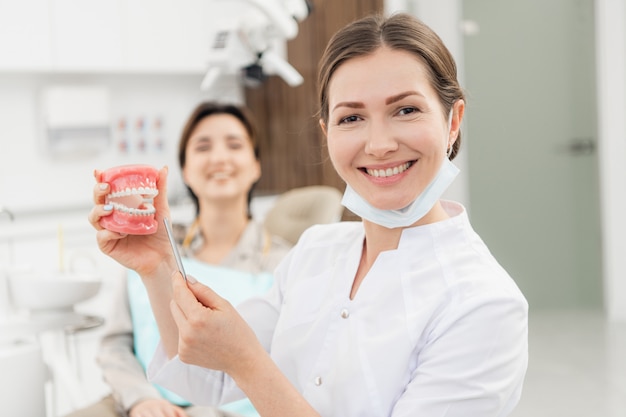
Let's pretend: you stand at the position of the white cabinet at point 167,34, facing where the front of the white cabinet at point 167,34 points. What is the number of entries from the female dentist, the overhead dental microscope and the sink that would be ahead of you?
3

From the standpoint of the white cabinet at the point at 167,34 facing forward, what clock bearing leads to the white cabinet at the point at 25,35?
the white cabinet at the point at 25,35 is roughly at 2 o'clock from the white cabinet at the point at 167,34.

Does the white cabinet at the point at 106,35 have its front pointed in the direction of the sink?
yes

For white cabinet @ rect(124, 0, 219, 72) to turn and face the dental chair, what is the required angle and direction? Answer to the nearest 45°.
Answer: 0° — it already faces it

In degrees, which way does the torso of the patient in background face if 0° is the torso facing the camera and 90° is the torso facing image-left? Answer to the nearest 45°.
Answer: approximately 0°

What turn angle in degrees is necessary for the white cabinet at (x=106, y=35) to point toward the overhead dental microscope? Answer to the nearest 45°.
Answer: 0° — it already faces it

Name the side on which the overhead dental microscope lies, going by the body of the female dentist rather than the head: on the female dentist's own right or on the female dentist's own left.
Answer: on the female dentist's own right

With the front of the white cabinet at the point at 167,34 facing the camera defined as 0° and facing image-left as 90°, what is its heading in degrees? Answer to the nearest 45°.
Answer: approximately 0°

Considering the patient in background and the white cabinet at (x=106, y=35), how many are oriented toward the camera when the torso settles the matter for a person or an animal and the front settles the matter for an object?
2

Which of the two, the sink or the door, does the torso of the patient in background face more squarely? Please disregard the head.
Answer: the sink
